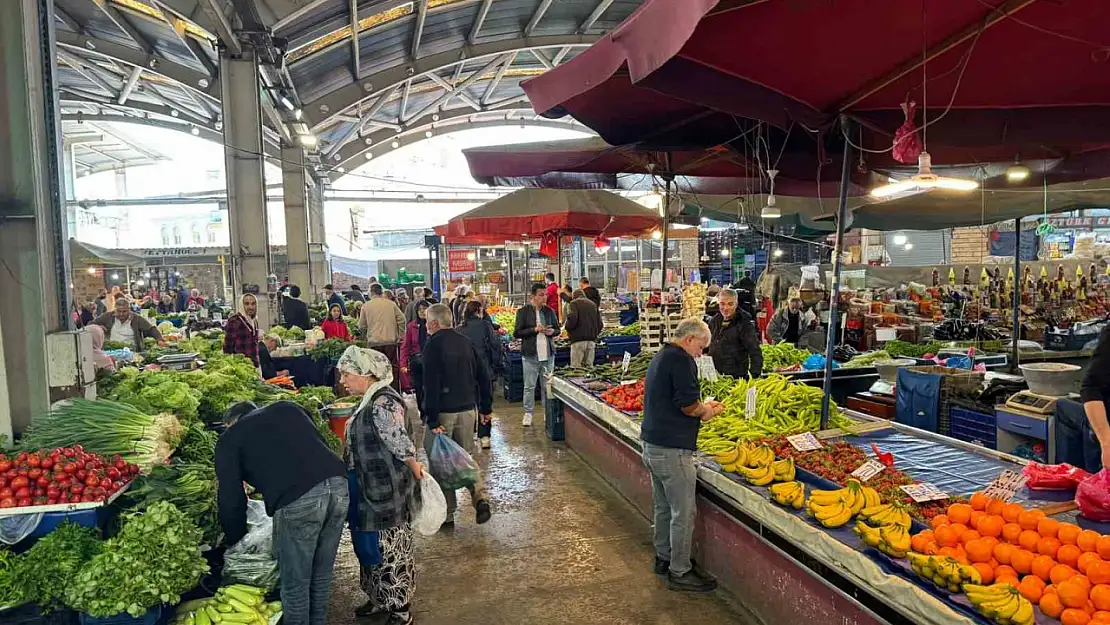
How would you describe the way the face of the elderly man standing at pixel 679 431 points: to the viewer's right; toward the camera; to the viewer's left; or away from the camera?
to the viewer's right

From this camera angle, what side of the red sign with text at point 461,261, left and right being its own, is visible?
front

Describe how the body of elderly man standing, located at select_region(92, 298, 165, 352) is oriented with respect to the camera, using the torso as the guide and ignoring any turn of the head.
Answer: toward the camera

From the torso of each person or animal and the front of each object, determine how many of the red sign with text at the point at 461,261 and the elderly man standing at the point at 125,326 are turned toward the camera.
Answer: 2

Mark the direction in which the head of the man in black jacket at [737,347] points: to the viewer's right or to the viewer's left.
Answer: to the viewer's left

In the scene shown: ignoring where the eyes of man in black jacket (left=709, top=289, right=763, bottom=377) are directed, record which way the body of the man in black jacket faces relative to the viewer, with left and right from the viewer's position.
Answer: facing the viewer and to the left of the viewer

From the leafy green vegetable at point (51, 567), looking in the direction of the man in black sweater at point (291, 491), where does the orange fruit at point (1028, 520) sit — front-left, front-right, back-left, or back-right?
front-right

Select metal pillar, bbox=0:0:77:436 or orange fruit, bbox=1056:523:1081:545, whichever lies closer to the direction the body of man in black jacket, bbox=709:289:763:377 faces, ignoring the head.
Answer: the metal pillar

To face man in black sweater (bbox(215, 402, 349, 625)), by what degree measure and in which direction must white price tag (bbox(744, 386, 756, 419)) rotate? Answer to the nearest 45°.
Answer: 0° — it already faces them

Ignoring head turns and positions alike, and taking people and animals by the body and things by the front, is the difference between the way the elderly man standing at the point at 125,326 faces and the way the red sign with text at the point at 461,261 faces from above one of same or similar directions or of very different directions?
same or similar directions

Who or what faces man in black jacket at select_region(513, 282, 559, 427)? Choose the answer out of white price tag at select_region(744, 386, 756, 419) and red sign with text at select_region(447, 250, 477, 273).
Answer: the red sign with text

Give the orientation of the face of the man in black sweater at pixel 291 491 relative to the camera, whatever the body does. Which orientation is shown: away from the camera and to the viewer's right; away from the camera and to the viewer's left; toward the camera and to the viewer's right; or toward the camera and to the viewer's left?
away from the camera and to the viewer's left

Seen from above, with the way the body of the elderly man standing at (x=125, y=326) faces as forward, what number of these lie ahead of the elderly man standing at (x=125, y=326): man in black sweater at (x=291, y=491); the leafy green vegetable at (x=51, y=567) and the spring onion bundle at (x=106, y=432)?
3

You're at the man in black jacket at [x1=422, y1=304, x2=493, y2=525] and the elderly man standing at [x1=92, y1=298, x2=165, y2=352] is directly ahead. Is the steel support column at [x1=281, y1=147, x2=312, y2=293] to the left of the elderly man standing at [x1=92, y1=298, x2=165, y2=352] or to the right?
right

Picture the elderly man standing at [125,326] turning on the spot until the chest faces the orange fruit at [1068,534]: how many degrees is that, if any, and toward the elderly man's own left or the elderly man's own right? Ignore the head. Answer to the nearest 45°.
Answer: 0° — they already face it
